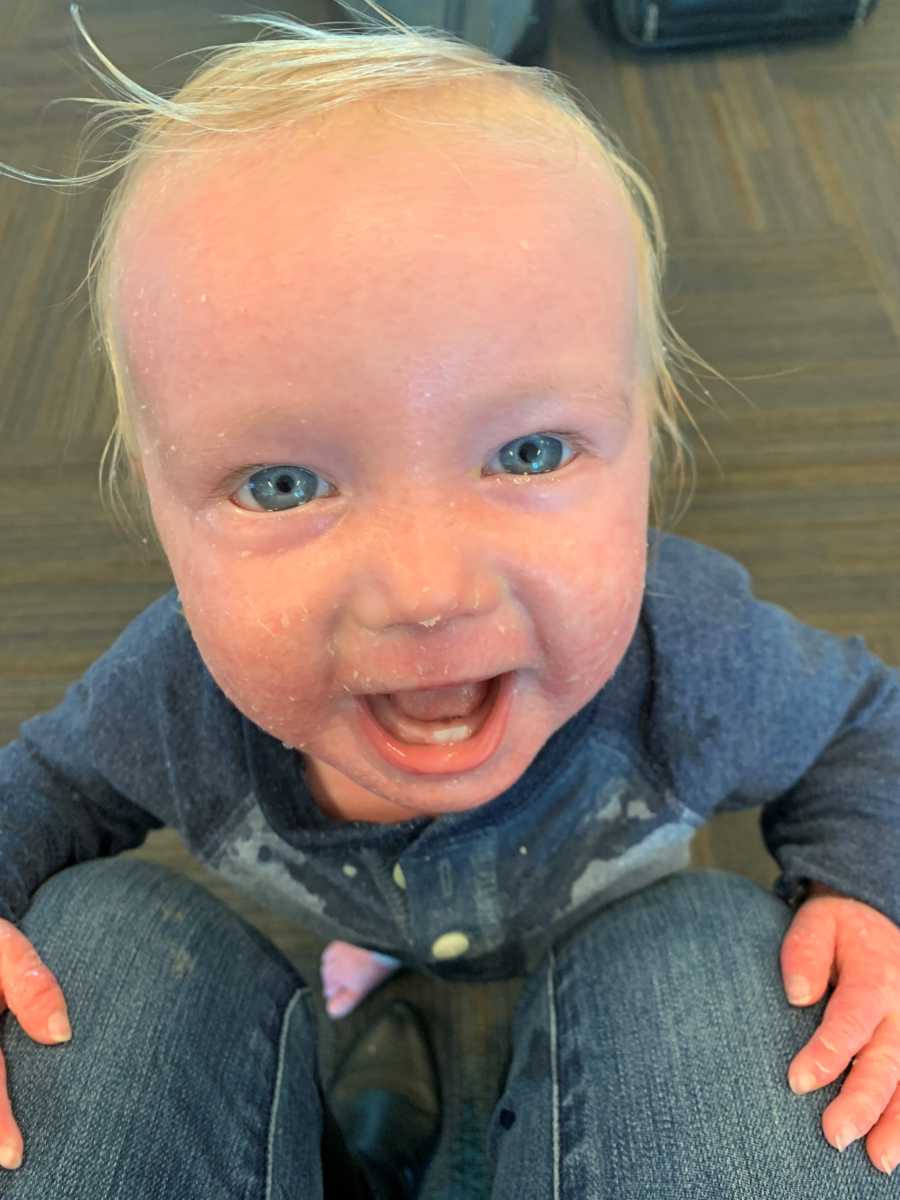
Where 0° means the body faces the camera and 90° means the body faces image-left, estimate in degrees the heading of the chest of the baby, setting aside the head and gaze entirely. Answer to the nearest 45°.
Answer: approximately 0°

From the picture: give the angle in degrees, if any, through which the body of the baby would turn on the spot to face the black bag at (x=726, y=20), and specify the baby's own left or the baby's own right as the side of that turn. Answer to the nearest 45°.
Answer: approximately 180°

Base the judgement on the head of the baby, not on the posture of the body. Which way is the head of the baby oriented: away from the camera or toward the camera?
toward the camera
